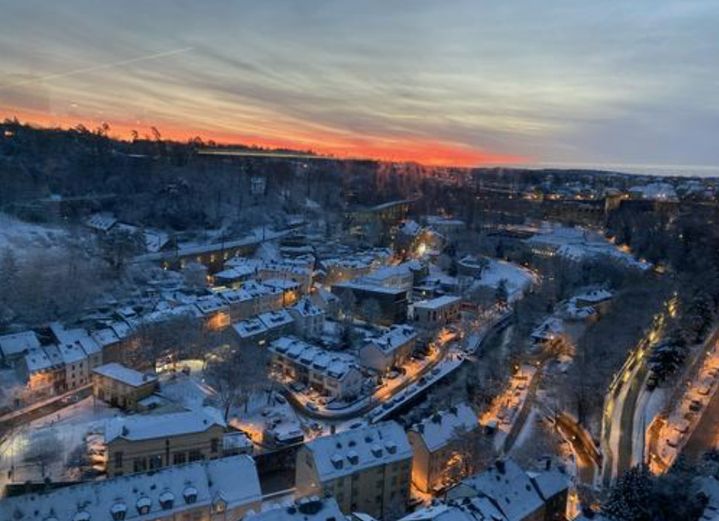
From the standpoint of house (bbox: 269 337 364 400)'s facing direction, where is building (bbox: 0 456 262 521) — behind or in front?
in front

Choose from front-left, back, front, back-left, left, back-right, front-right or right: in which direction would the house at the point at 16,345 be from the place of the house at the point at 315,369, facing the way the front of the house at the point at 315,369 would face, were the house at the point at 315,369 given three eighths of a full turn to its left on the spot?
back

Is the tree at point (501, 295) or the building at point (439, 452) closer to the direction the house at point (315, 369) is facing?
the building

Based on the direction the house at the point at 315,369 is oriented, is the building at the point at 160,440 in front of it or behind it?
in front

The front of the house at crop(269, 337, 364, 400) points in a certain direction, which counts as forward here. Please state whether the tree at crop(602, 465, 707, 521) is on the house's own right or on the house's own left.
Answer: on the house's own left

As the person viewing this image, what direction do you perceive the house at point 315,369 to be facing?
facing the viewer and to the left of the viewer

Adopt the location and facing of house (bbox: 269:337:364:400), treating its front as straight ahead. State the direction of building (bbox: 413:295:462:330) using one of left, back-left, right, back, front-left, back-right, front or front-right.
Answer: back

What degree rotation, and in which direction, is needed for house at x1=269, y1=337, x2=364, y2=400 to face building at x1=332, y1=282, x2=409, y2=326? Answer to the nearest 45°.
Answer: approximately 135° to its right

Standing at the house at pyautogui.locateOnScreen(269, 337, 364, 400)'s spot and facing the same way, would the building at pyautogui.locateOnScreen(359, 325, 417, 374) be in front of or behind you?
behind

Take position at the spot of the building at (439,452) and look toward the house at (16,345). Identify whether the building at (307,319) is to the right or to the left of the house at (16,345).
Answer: right

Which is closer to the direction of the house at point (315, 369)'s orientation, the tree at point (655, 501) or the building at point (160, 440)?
the building

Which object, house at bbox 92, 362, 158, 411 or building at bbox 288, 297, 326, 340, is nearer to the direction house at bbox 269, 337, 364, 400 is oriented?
the house

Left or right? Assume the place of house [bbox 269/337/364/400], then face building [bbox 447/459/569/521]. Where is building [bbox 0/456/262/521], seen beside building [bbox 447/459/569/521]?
right

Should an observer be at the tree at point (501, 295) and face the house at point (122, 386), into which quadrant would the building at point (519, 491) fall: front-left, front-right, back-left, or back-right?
front-left

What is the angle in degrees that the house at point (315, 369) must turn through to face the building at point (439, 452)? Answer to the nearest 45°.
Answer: approximately 90° to its left

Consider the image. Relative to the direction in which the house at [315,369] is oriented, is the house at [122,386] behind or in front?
in front

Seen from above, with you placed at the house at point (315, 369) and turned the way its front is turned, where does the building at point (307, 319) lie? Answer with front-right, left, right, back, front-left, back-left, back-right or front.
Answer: back-right

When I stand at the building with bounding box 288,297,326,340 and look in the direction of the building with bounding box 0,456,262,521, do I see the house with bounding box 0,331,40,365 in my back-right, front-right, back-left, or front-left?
front-right

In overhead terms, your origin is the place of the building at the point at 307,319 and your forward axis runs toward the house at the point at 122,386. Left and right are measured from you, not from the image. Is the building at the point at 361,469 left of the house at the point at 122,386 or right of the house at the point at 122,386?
left
